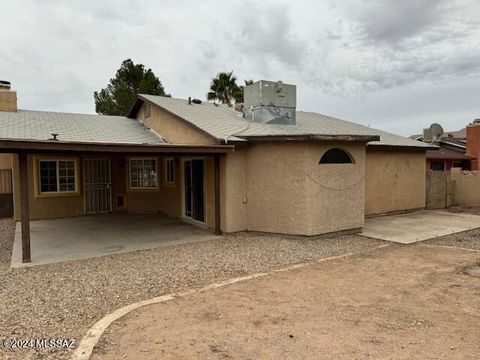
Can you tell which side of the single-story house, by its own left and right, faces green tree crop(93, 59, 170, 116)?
front

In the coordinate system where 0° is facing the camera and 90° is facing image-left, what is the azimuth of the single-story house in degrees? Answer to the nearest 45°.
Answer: approximately 180°

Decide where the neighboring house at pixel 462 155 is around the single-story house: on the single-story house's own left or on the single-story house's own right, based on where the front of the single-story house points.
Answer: on the single-story house's own right

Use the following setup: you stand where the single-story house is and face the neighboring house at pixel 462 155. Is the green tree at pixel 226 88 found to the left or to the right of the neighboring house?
left

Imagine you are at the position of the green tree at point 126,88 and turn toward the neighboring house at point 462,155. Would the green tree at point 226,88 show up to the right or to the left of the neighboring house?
left

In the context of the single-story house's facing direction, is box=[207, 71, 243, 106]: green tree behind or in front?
in front
